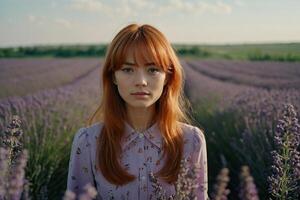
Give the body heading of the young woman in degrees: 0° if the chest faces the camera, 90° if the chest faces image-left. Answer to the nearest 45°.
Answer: approximately 0°

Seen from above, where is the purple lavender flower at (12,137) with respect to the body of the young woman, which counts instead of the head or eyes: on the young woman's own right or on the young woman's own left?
on the young woman's own right
